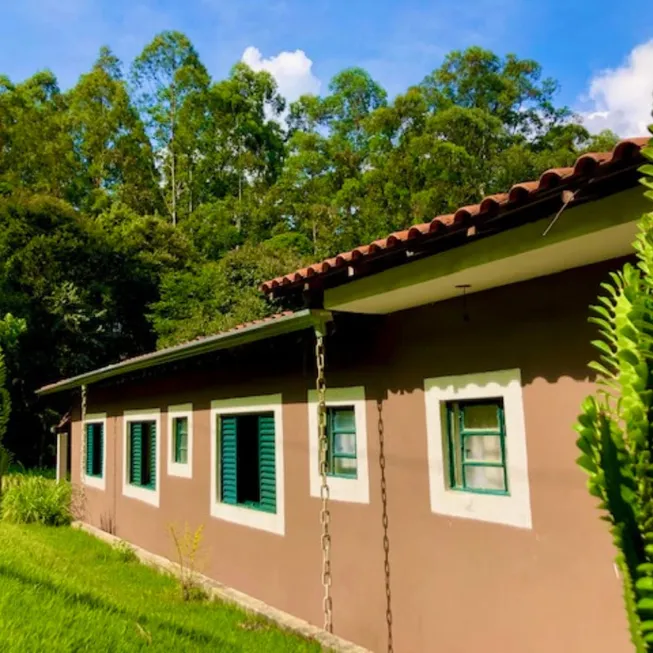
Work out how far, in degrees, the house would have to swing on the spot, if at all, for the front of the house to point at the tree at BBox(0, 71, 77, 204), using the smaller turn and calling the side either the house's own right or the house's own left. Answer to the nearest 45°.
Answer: approximately 90° to the house's own right

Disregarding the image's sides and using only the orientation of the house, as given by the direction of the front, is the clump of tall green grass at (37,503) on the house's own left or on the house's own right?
on the house's own right

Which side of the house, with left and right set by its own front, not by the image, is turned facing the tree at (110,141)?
right

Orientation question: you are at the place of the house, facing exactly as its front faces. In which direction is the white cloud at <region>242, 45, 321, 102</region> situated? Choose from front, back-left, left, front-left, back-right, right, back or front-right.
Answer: back-right

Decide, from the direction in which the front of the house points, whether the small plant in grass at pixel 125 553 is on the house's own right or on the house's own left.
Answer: on the house's own right

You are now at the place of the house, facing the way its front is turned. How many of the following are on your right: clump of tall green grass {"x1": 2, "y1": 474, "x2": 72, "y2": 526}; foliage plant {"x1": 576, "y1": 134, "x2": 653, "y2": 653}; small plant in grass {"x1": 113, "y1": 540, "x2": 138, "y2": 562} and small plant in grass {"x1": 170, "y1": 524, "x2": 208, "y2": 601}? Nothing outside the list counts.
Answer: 3

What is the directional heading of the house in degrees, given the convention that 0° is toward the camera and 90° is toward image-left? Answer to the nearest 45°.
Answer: approximately 45°

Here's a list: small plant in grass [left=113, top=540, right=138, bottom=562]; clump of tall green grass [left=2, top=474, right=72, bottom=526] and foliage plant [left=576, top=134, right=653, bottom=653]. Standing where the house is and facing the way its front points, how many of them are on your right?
2

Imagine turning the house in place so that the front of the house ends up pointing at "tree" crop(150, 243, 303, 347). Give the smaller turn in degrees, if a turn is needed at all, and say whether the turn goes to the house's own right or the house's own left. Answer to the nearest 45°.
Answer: approximately 135° to the house's own right
